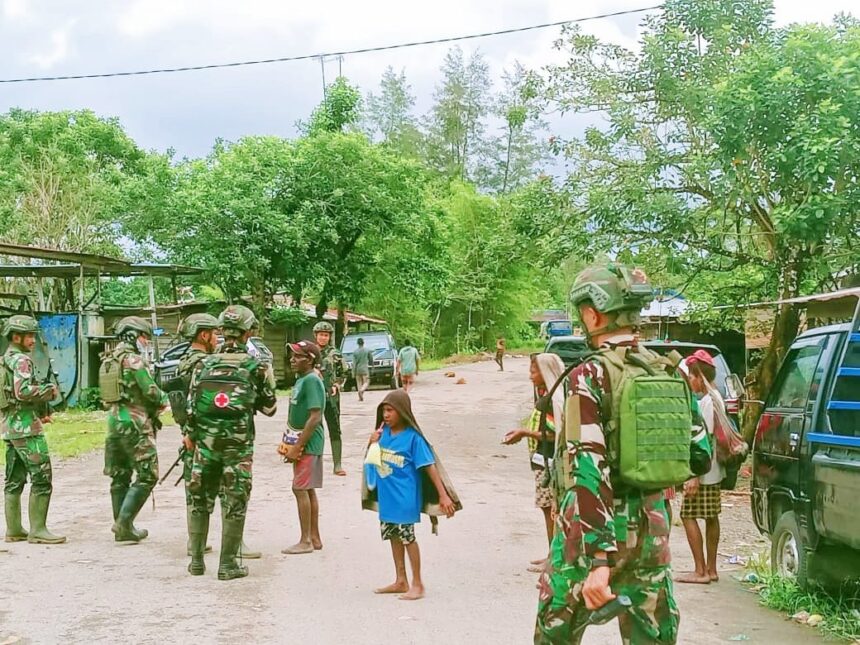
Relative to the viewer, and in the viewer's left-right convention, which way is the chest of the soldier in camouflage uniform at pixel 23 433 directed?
facing to the right of the viewer

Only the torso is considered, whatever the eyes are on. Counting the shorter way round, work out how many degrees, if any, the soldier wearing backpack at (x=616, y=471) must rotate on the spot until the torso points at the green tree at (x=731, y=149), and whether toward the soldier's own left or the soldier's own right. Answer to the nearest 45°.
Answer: approximately 45° to the soldier's own right

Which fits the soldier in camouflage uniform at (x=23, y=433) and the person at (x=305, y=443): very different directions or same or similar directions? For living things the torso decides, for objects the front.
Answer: very different directions

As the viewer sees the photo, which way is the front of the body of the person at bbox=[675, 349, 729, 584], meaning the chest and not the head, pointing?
to the viewer's left

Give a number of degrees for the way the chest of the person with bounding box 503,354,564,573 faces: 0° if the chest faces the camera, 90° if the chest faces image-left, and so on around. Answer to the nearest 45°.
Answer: approximately 90°

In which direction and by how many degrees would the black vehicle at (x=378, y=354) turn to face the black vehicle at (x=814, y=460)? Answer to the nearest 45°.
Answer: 0° — it already faces it

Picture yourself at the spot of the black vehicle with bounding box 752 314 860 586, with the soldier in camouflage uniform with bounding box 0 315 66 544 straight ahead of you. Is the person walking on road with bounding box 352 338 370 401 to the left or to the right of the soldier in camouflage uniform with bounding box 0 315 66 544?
right

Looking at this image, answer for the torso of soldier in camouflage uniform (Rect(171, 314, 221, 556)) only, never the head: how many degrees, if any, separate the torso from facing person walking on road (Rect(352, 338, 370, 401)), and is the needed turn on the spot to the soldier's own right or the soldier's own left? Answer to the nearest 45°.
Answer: approximately 90° to the soldier's own left

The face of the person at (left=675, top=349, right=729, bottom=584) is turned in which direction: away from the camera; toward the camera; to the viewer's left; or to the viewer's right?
to the viewer's left
